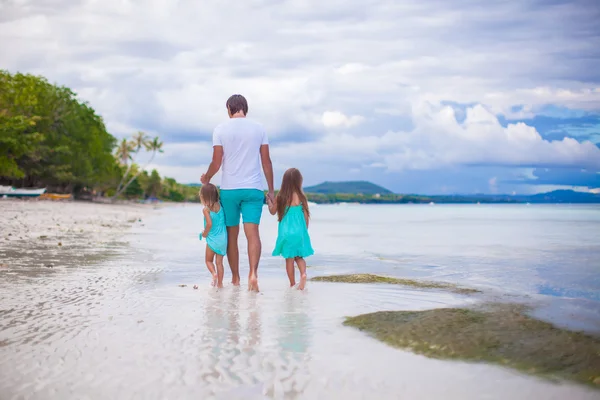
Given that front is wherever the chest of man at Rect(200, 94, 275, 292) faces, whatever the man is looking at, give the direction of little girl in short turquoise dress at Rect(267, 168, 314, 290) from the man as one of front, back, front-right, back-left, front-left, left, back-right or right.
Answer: front-right

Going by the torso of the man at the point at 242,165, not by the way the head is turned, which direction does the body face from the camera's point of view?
away from the camera

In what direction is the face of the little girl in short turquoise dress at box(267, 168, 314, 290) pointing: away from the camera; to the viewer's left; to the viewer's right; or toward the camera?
away from the camera

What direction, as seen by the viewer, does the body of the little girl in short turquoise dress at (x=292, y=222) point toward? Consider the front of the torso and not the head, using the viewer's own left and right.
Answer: facing away from the viewer

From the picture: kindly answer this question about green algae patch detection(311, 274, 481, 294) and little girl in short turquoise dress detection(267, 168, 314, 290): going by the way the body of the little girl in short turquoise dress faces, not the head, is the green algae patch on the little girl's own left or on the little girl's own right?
on the little girl's own right

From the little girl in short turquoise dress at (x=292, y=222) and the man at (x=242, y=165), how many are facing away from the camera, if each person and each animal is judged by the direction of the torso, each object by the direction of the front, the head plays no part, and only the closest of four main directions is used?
2

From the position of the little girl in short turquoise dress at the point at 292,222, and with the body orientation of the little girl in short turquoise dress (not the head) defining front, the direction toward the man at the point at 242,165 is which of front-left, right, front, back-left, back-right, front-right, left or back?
back-left

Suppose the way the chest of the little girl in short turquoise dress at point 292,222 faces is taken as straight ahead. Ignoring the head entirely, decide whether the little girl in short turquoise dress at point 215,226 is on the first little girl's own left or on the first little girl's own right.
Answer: on the first little girl's own left

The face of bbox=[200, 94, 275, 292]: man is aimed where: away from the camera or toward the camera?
away from the camera

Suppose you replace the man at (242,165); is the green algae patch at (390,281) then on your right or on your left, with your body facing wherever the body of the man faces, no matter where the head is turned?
on your right
